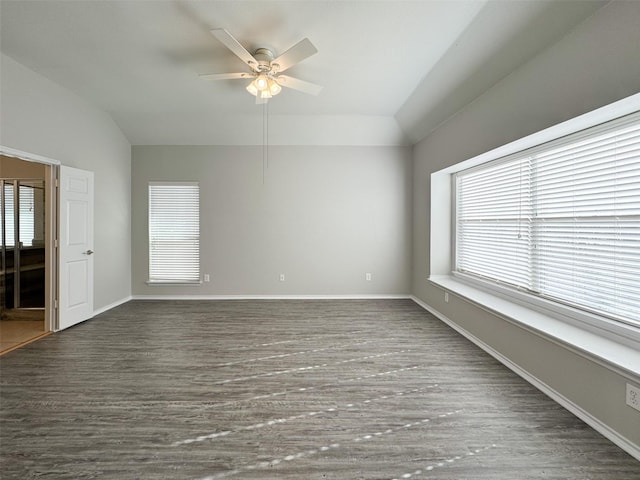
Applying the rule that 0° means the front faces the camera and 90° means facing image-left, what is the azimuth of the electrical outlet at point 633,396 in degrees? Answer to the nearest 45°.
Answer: approximately 45°

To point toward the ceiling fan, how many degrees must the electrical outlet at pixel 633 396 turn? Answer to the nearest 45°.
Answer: approximately 45° to its right
